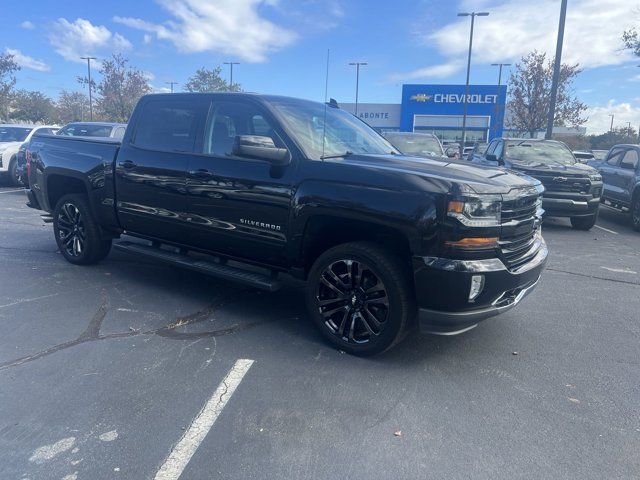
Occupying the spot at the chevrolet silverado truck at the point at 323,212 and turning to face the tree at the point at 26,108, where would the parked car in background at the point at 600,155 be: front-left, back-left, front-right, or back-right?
front-right

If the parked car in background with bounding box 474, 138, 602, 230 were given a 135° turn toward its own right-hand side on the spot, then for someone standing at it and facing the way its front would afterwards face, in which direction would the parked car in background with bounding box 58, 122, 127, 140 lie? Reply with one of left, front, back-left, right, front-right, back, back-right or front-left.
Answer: front

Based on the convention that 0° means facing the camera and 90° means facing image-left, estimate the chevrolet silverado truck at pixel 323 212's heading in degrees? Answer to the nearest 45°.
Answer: approximately 315°

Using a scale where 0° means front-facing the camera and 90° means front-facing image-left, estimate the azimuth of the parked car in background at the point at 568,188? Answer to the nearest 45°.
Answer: approximately 315°

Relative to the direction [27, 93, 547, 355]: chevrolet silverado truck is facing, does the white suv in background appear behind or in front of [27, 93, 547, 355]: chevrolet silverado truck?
behind

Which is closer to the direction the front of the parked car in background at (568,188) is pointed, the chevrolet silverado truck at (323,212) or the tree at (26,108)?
the chevrolet silverado truck

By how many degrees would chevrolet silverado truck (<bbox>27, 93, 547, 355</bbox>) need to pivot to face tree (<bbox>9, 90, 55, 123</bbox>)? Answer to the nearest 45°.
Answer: approximately 180°

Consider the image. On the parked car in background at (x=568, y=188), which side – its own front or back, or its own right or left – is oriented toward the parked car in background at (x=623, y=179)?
left

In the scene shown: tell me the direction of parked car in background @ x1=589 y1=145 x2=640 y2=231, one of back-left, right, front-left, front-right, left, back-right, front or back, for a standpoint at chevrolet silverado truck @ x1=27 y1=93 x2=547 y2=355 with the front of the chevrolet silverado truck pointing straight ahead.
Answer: left

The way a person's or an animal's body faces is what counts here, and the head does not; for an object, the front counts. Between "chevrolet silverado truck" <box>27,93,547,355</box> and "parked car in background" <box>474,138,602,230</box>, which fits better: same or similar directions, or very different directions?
same or similar directions

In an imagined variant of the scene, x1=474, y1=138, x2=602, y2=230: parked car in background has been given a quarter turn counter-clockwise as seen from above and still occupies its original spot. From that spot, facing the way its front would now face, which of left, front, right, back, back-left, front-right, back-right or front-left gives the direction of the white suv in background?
back-left

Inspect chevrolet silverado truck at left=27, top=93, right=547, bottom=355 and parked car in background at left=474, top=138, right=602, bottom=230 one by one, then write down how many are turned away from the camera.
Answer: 0

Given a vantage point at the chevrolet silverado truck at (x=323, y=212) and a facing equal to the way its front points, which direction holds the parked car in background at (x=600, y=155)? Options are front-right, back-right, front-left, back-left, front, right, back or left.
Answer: left

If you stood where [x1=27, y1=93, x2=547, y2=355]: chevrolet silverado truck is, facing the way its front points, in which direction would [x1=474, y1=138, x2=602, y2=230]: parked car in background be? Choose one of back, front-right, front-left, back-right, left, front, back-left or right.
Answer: left
